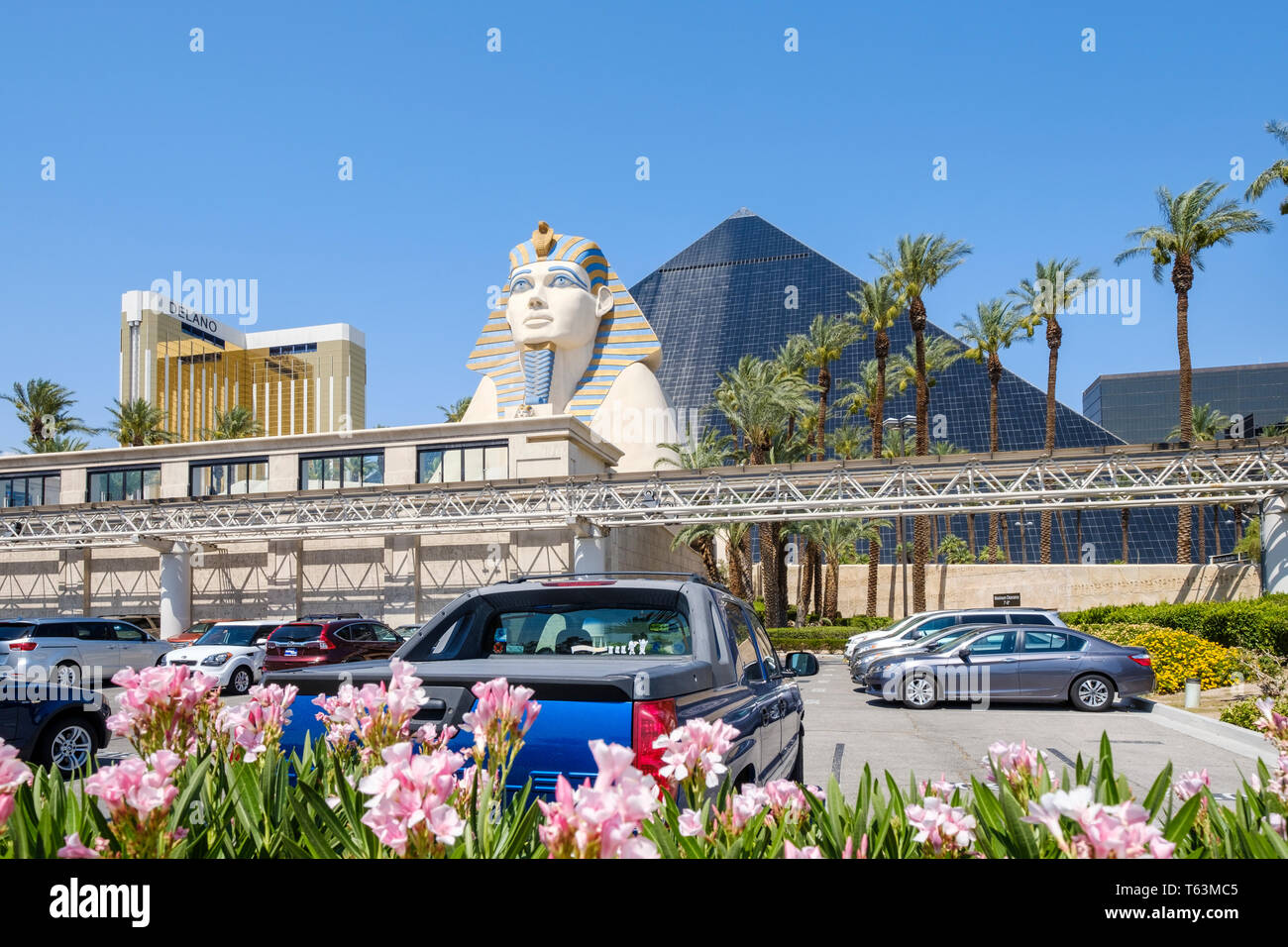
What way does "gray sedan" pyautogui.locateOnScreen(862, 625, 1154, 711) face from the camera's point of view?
to the viewer's left

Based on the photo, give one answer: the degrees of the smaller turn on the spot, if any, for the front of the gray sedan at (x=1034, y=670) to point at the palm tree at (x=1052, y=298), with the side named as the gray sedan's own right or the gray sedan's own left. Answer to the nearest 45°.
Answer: approximately 90° to the gray sedan's own right

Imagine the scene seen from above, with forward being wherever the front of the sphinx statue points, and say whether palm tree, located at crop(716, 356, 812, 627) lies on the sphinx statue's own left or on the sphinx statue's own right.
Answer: on the sphinx statue's own left

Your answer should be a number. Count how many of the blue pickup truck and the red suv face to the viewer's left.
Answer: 0

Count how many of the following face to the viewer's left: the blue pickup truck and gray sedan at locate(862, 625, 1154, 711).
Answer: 1

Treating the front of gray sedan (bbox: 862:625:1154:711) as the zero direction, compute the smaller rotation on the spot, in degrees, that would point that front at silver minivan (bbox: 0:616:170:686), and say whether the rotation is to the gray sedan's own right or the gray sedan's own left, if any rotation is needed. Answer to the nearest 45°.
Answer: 0° — it already faces it

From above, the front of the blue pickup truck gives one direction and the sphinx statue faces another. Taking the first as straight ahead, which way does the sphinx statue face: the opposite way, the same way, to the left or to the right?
the opposite way

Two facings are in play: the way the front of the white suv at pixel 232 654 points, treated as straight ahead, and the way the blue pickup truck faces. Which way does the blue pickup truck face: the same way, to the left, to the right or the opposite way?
the opposite way

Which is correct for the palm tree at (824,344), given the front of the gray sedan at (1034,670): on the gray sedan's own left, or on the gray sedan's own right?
on the gray sedan's own right

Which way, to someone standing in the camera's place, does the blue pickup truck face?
facing away from the viewer and to the right of the viewer

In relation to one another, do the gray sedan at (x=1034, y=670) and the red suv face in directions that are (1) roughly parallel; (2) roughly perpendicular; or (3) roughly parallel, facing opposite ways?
roughly perpendicular

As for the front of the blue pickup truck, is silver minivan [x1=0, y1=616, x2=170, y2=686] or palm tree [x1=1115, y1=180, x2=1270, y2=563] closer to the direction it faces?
the palm tree

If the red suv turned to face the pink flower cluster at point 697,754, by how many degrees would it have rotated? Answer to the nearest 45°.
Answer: approximately 135° to its right

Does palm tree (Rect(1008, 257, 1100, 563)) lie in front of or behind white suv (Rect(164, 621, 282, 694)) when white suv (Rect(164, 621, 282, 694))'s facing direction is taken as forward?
behind

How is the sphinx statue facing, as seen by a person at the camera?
facing the viewer and to the left of the viewer
